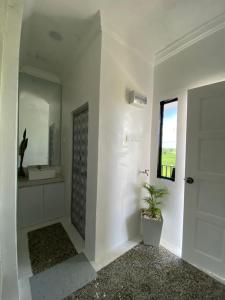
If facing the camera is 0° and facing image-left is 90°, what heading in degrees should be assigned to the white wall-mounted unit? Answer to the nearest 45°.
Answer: approximately 315°

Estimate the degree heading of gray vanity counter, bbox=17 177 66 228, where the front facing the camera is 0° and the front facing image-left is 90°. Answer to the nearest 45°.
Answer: approximately 315°

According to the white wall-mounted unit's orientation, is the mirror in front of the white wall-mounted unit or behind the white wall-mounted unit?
behind
